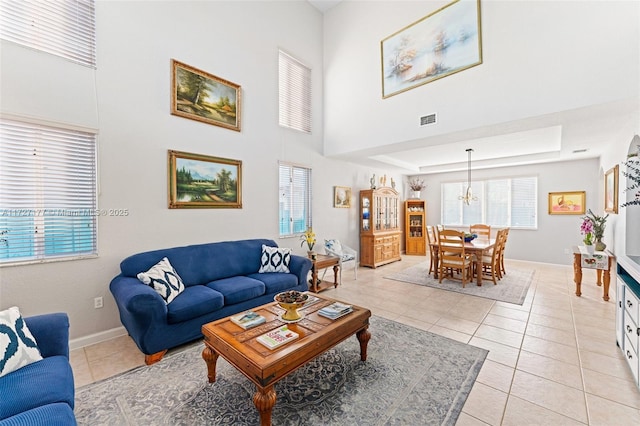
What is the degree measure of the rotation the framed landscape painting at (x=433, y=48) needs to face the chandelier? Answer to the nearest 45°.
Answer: approximately 135° to its right

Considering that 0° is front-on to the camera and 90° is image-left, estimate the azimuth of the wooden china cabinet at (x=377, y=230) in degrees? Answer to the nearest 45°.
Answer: approximately 315°

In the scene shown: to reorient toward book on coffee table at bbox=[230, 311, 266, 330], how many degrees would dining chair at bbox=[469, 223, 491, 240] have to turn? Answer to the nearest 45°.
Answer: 0° — it already faces it

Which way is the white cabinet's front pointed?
to the viewer's left

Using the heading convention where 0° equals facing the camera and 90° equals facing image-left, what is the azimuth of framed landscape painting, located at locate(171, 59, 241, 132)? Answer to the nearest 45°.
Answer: approximately 315°

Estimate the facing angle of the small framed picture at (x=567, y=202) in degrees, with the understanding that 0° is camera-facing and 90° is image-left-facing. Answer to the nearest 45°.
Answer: approximately 0°

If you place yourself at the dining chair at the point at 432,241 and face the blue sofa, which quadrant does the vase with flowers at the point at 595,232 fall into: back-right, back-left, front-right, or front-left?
back-left

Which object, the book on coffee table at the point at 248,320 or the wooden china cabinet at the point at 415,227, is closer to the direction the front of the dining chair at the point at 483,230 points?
the book on coffee table

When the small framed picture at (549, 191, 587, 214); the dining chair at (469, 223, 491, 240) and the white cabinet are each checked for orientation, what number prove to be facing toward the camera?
2
